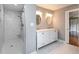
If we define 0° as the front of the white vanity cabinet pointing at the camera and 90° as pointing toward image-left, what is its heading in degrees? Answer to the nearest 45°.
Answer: approximately 315°

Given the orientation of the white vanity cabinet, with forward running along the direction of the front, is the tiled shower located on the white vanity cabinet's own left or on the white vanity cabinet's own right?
on the white vanity cabinet's own right
